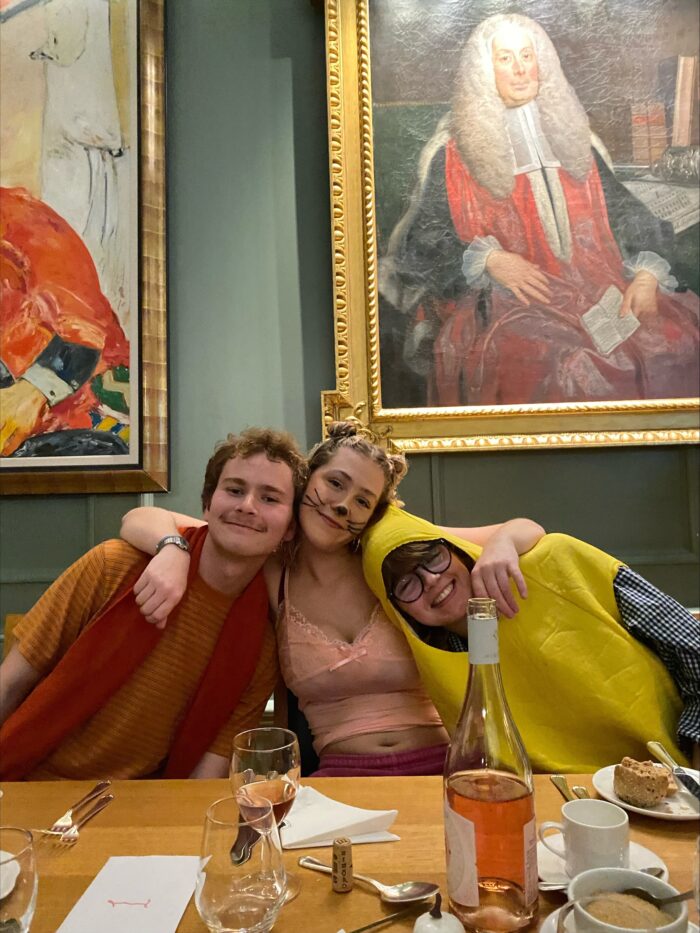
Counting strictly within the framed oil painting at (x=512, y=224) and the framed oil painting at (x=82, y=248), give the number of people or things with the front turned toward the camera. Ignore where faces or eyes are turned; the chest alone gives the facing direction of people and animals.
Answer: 2

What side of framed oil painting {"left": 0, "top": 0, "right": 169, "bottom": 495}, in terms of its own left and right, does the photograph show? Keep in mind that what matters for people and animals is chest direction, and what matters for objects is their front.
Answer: front

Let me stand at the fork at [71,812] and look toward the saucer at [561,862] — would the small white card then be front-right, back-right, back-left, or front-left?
front-right

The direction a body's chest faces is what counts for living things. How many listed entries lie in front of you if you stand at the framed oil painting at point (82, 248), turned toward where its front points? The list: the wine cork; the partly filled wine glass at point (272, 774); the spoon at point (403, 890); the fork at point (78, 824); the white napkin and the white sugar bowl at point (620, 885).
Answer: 6

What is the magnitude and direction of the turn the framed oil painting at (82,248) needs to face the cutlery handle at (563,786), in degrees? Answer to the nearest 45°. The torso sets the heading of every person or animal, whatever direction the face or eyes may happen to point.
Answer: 0° — it already faces it

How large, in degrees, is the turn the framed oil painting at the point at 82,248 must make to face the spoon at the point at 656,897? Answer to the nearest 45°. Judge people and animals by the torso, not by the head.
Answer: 0° — it already faces it

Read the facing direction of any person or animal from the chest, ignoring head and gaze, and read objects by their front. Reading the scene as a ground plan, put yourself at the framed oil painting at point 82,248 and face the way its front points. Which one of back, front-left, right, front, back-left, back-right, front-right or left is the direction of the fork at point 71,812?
front

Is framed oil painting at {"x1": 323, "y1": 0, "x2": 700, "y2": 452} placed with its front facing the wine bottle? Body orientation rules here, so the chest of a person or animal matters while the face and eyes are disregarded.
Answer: yes

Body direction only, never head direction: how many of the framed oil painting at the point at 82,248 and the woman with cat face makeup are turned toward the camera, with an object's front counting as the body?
2

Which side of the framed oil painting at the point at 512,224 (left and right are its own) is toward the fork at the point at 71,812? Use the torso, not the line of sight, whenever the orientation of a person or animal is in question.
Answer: front

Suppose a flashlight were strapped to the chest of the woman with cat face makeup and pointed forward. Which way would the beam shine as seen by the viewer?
toward the camera

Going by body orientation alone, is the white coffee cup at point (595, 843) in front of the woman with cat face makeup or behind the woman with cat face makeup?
in front

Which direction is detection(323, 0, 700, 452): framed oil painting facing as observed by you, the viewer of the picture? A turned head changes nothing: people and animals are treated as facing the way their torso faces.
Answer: facing the viewer

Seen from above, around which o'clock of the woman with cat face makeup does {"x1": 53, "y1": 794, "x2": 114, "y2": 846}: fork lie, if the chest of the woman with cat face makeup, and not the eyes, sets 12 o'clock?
The fork is roughly at 1 o'clock from the woman with cat face makeup.
